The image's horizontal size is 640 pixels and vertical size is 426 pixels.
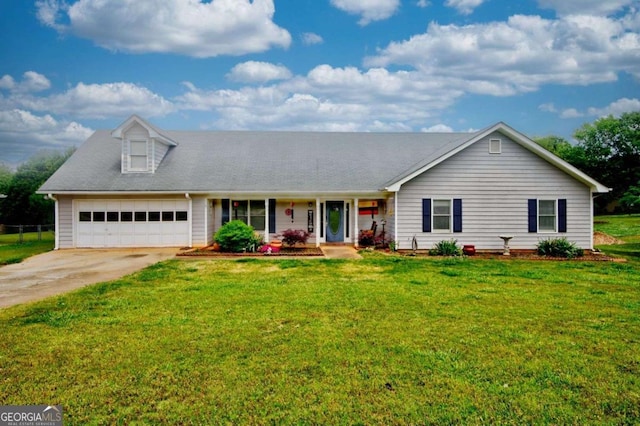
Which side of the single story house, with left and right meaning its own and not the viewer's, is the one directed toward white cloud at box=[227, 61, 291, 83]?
back

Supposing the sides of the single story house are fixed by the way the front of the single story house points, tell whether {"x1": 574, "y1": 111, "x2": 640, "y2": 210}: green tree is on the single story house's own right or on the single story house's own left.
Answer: on the single story house's own left

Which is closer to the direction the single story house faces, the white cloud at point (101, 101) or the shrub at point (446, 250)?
the shrub

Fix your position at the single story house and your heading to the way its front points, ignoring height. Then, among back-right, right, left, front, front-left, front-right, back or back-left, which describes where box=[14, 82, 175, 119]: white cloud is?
back-right

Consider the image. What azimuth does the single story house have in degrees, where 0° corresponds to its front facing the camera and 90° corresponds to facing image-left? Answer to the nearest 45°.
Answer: approximately 0°

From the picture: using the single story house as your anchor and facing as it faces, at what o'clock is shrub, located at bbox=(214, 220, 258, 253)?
The shrub is roughly at 2 o'clock from the single story house.
